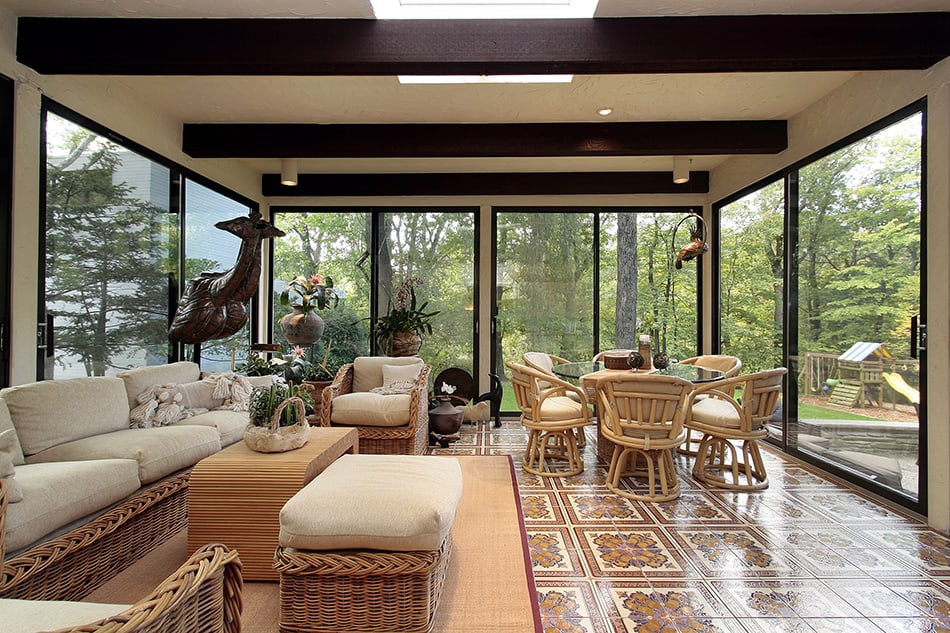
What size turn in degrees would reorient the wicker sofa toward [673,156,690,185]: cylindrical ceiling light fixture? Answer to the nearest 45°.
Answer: approximately 45° to its left

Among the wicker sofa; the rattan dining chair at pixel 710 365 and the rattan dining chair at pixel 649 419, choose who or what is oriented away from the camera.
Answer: the rattan dining chair at pixel 649 419

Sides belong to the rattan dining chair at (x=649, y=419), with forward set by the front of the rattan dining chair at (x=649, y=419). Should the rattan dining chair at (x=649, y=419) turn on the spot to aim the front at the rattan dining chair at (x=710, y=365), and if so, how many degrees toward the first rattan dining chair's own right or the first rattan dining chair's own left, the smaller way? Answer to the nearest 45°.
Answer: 0° — it already faces it

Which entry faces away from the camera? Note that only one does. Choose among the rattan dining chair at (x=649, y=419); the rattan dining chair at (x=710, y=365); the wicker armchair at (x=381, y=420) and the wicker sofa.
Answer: the rattan dining chair at (x=649, y=419)

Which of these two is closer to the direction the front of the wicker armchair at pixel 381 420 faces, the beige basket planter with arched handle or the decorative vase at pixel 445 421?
the beige basket planter with arched handle

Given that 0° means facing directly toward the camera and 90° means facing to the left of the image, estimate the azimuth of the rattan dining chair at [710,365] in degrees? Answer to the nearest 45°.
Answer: approximately 45°

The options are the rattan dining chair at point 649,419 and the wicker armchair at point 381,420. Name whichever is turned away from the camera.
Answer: the rattan dining chair

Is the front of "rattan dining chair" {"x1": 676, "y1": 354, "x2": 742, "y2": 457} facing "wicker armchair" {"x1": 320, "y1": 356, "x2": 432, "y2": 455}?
yes

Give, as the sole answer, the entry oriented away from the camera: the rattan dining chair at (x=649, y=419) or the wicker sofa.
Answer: the rattan dining chair

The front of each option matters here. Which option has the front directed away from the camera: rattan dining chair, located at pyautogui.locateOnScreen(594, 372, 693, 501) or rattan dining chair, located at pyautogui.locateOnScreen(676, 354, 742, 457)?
rattan dining chair, located at pyautogui.locateOnScreen(594, 372, 693, 501)

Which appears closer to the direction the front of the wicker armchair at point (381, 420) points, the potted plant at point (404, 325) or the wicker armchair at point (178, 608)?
the wicker armchair

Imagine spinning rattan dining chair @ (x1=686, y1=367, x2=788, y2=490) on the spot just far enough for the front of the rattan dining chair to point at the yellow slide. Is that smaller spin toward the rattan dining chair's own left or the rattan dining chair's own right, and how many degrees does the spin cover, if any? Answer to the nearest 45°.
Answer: approximately 135° to the rattan dining chair's own right

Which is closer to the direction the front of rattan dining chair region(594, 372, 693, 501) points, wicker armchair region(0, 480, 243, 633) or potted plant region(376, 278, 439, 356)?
the potted plant

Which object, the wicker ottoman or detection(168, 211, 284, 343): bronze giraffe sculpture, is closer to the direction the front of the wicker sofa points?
the wicker ottoman

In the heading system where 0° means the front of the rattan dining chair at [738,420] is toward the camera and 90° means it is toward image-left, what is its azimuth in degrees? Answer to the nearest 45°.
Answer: approximately 135°

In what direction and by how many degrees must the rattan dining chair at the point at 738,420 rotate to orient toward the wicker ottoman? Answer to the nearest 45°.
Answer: approximately 90° to its left
